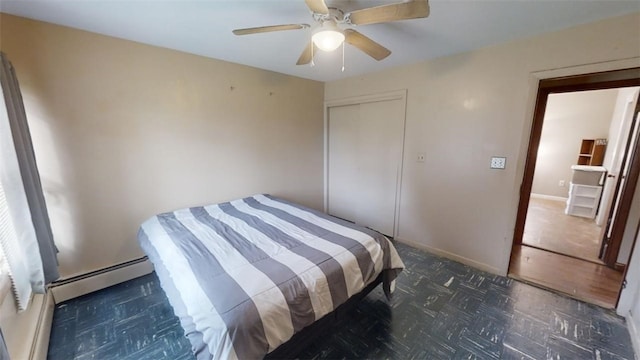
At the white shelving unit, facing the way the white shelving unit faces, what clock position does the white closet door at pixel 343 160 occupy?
The white closet door is roughly at 1 o'clock from the white shelving unit.

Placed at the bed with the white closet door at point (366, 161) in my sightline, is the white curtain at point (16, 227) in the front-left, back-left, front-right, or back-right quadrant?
back-left

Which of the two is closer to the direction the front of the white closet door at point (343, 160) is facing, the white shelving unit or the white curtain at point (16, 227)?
the white curtain

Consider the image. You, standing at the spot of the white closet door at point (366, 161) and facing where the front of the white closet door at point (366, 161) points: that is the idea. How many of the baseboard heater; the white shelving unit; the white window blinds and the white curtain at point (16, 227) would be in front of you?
3

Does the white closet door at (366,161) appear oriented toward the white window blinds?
yes

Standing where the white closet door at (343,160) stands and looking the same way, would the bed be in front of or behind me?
in front

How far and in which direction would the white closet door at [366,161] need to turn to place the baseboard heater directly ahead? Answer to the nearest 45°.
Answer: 0° — it already faces it

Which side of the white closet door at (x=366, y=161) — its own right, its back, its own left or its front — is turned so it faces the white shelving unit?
back

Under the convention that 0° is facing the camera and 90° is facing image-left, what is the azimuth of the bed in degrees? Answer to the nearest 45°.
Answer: approximately 315°

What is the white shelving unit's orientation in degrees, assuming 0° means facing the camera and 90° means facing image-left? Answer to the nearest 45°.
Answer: approximately 0°

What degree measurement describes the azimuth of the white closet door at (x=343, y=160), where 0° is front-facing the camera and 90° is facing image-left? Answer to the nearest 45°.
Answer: approximately 45°

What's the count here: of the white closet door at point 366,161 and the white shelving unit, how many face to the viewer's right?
0

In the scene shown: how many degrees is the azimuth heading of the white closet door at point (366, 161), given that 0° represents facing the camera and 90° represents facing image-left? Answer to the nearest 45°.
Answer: approximately 45°

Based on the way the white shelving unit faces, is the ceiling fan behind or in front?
in front

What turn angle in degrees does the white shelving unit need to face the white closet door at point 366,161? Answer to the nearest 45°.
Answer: approximately 45° to its right
